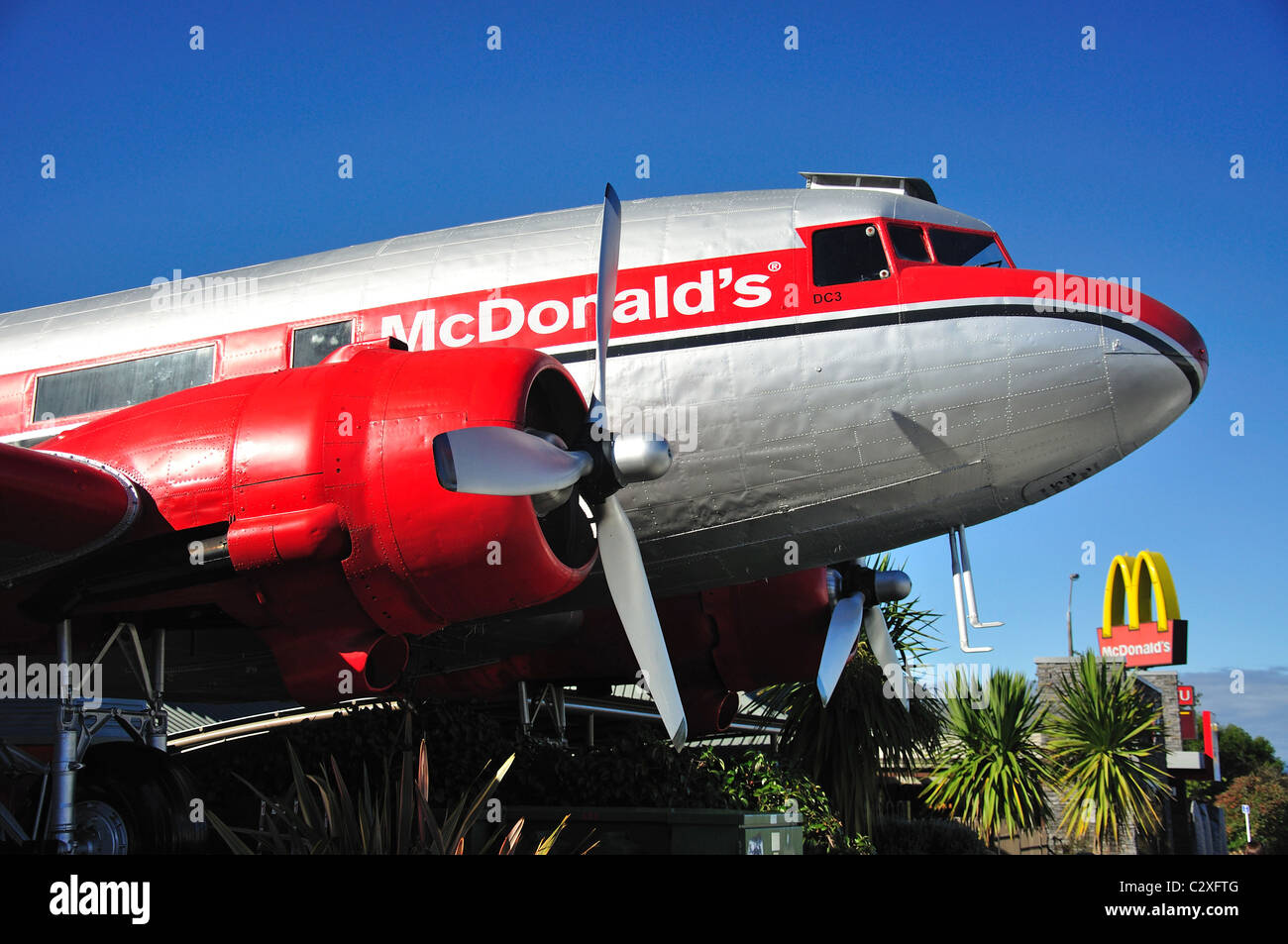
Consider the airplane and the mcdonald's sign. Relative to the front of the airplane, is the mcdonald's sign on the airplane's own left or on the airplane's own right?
on the airplane's own left
